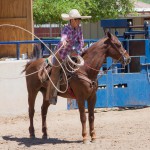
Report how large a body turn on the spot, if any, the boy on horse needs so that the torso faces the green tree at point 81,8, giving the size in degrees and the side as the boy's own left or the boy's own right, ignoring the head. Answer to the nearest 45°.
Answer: approximately 135° to the boy's own left

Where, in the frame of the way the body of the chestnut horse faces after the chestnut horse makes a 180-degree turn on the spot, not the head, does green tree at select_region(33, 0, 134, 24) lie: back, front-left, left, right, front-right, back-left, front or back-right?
front-right

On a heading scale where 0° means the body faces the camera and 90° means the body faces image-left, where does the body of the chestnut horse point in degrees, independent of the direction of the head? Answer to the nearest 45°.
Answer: approximately 315°
